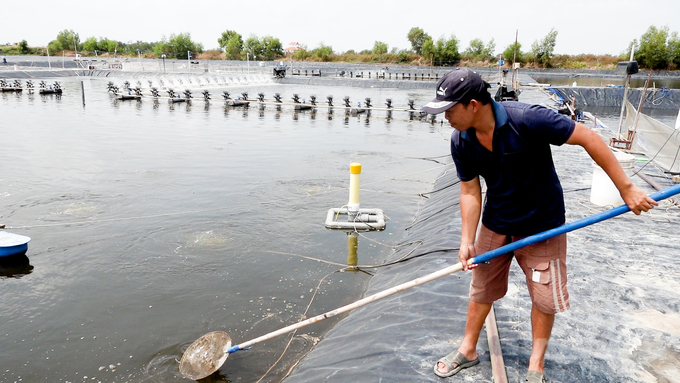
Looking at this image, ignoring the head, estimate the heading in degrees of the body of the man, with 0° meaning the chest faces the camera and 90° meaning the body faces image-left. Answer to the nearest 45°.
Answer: approximately 45°

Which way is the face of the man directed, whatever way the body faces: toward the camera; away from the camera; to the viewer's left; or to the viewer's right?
to the viewer's left

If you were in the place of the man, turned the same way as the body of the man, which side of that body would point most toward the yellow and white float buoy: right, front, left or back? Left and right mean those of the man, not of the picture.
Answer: right
